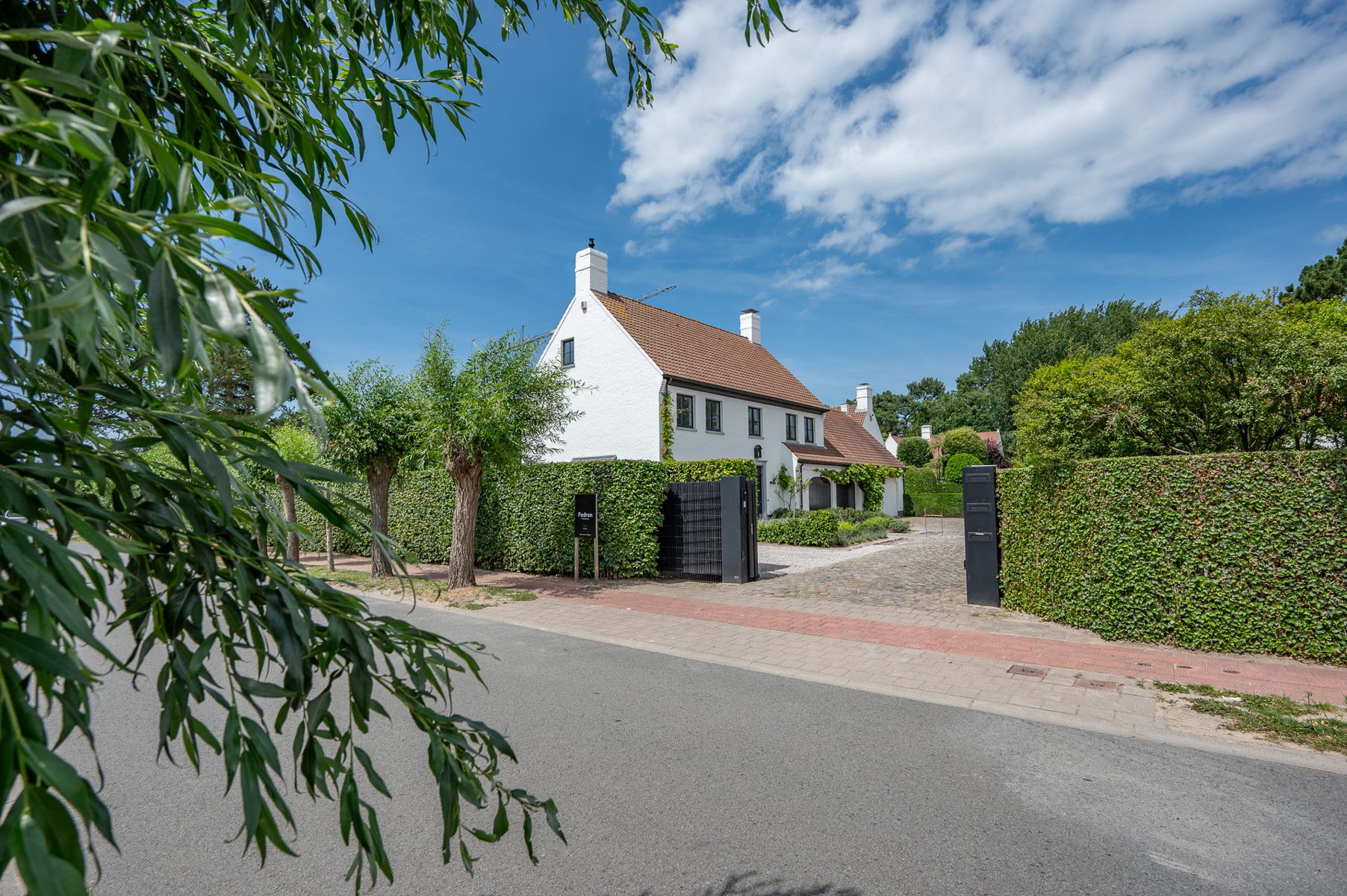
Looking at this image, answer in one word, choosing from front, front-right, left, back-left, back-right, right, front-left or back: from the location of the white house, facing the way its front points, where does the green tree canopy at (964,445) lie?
left

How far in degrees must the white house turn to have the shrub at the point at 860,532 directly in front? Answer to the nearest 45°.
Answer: approximately 45° to its left

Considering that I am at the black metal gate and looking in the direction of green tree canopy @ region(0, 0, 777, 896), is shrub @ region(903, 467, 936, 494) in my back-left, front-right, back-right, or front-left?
back-left

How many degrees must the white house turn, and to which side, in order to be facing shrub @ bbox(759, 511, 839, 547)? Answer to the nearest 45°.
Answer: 0° — it already faces it

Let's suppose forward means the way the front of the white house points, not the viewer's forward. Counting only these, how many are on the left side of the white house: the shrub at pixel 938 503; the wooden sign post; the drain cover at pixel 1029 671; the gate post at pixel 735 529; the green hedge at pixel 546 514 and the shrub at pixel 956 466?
2

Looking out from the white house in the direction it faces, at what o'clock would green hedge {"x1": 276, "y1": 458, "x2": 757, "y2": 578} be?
The green hedge is roughly at 2 o'clock from the white house.

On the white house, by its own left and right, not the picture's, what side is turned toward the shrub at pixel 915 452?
left

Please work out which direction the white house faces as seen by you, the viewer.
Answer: facing the viewer and to the right of the viewer

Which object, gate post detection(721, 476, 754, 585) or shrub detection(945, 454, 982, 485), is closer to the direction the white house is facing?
the gate post

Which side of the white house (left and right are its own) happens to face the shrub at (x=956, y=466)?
left

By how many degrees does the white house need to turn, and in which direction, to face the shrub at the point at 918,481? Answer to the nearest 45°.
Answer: approximately 90° to its left

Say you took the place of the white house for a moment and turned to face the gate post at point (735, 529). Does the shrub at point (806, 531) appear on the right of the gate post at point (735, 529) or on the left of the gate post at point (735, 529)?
left

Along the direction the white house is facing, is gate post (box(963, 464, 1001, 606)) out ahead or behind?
ahead

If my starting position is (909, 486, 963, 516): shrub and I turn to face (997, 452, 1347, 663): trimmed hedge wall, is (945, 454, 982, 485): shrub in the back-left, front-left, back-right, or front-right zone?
back-left

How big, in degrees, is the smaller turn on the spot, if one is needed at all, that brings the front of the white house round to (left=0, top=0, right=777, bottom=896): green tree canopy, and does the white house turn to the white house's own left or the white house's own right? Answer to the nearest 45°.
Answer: approximately 45° to the white house's own right
